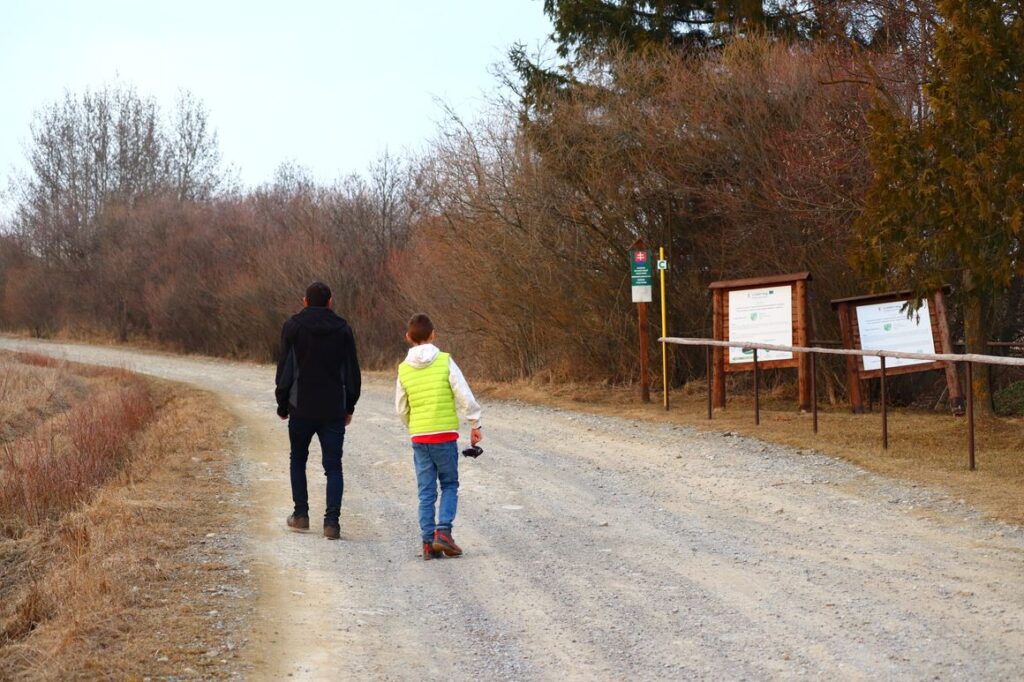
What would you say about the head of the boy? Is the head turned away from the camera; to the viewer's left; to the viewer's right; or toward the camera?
away from the camera

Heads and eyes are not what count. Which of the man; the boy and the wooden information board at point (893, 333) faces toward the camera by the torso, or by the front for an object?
the wooden information board

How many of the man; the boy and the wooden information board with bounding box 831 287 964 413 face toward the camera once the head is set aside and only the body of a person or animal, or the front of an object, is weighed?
1

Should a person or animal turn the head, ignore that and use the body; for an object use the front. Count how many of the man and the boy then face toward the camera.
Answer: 0

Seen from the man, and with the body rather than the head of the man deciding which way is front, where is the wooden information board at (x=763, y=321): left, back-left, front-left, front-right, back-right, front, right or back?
front-right

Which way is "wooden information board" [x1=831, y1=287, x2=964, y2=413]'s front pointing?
toward the camera

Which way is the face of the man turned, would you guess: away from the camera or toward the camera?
away from the camera

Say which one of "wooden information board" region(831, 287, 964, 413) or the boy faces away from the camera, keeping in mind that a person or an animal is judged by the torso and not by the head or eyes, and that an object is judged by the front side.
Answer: the boy

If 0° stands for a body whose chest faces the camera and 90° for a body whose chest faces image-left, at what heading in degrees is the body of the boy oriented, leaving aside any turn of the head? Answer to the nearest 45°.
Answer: approximately 180°

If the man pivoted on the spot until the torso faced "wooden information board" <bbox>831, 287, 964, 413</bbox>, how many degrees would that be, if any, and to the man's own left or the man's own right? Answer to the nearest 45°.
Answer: approximately 45° to the man's own right

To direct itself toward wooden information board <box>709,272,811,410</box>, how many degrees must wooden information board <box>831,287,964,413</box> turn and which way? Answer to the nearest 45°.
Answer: approximately 90° to its right

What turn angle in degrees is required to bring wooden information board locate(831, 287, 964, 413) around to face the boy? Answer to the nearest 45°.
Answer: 0° — it already faces them

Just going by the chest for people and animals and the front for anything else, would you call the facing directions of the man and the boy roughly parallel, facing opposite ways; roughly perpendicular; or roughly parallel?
roughly parallel

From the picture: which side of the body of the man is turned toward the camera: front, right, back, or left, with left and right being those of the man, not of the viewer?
back

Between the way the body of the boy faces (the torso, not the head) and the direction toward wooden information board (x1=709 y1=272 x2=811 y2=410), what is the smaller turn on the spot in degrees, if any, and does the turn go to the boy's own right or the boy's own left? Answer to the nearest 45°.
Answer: approximately 45° to the boy's own right
